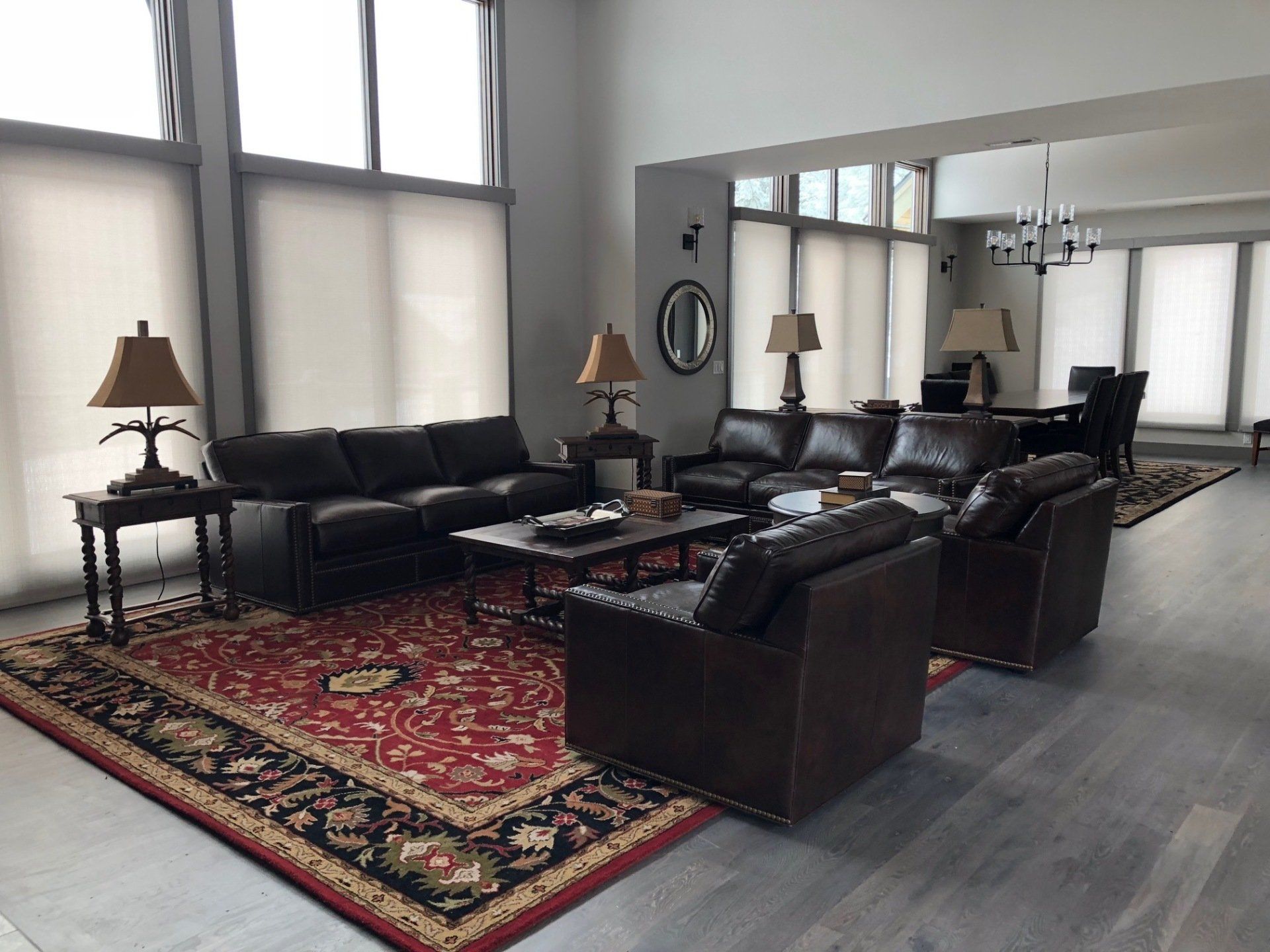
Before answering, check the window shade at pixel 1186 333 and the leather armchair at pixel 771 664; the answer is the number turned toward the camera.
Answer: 1

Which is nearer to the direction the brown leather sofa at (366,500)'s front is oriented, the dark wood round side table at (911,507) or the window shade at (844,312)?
the dark wood round side table

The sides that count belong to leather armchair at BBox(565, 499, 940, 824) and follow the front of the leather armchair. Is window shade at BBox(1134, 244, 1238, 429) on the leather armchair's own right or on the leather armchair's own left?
on the leather armchair's own right

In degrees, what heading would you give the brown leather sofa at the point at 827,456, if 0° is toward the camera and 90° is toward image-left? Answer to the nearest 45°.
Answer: approximately 45°

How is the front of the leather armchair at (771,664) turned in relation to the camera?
facing away from the viewer and to the left of the viewer

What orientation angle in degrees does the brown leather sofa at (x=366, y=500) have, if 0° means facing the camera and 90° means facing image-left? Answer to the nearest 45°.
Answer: approximately 315°

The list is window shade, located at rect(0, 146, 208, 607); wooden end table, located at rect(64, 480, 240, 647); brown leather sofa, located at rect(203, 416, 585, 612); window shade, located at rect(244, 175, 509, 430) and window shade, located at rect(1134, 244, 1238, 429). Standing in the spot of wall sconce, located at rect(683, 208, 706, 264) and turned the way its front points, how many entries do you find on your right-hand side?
4

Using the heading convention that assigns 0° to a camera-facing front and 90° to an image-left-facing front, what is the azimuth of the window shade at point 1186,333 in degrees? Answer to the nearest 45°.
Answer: approximately 0°

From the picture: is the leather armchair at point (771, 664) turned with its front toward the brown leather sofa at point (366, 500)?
yes

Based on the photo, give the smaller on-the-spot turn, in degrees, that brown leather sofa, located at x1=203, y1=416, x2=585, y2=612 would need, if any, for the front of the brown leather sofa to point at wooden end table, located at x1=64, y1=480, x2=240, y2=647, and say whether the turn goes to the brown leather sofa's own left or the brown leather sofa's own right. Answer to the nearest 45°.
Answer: approximately 90° to the brown leather sofa's own right

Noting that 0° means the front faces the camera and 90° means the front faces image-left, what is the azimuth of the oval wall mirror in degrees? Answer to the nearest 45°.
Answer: approximately 315°
